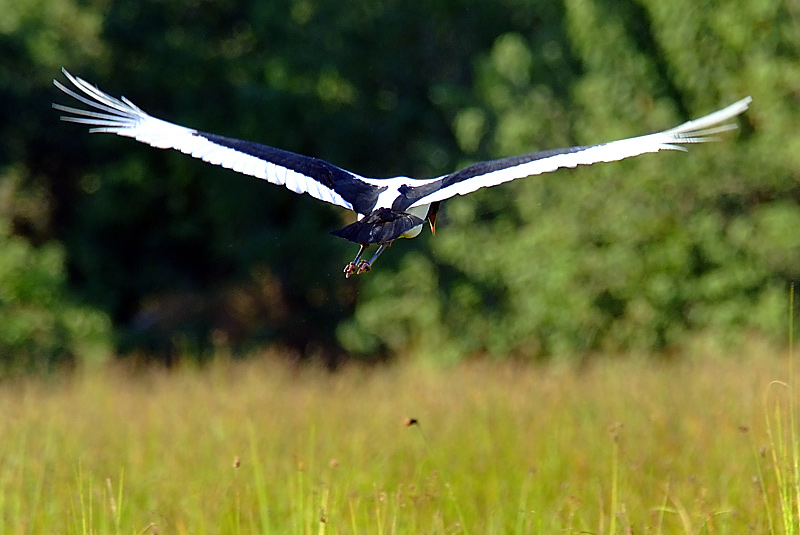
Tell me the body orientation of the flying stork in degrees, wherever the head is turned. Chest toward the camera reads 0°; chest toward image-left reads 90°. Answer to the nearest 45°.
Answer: approximately 180°
